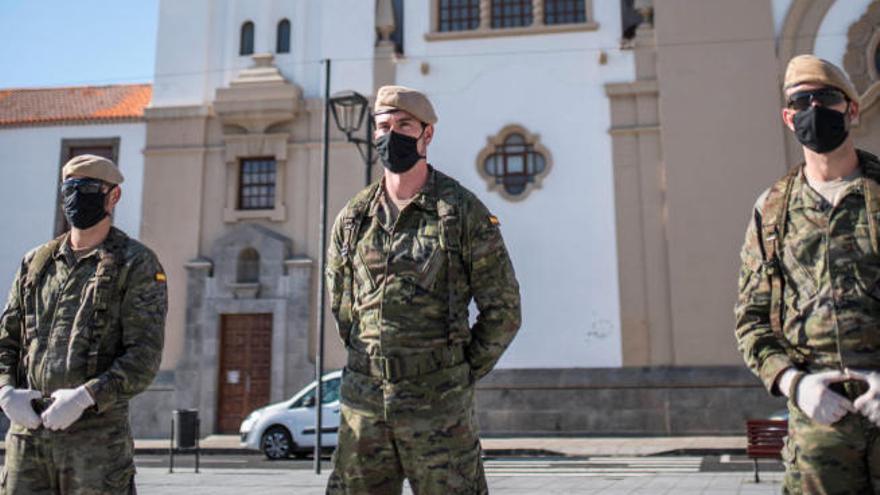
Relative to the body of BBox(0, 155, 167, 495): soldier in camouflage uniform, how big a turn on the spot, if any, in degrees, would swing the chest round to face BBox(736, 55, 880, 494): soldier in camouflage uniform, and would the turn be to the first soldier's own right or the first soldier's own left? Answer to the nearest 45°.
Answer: approximately 90° to the first soldier's own left

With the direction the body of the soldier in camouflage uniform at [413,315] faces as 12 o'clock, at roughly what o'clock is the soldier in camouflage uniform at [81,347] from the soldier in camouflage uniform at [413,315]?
the soldier in camouflage uniform at [81,347] is roughly at 2 o'clock from the soldier in camouflage uniform at [413,315].

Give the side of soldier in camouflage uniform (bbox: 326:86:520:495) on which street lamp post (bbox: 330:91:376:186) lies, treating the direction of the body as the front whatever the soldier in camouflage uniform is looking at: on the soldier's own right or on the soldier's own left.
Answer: on the soldier's own right

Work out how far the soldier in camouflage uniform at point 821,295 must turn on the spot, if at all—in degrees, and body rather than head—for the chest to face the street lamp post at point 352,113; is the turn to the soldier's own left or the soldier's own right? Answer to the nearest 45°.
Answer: approximately 135° to the soldier's own right

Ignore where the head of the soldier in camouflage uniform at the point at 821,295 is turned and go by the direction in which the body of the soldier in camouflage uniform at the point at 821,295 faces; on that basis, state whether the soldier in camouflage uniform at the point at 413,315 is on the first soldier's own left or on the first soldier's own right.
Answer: on the first soldier's own right

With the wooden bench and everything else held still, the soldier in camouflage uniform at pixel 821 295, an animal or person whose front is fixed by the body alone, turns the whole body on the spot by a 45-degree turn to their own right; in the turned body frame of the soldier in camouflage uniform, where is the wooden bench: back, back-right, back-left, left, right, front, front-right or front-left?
back-right

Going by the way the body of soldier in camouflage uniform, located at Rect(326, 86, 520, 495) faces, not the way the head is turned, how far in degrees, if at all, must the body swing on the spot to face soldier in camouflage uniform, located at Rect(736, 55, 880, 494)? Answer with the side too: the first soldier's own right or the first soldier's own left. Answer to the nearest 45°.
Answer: approximately 135° to the first soldier's own left

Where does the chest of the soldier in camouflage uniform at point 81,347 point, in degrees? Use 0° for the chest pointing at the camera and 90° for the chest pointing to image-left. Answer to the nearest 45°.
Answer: approximately 45°
